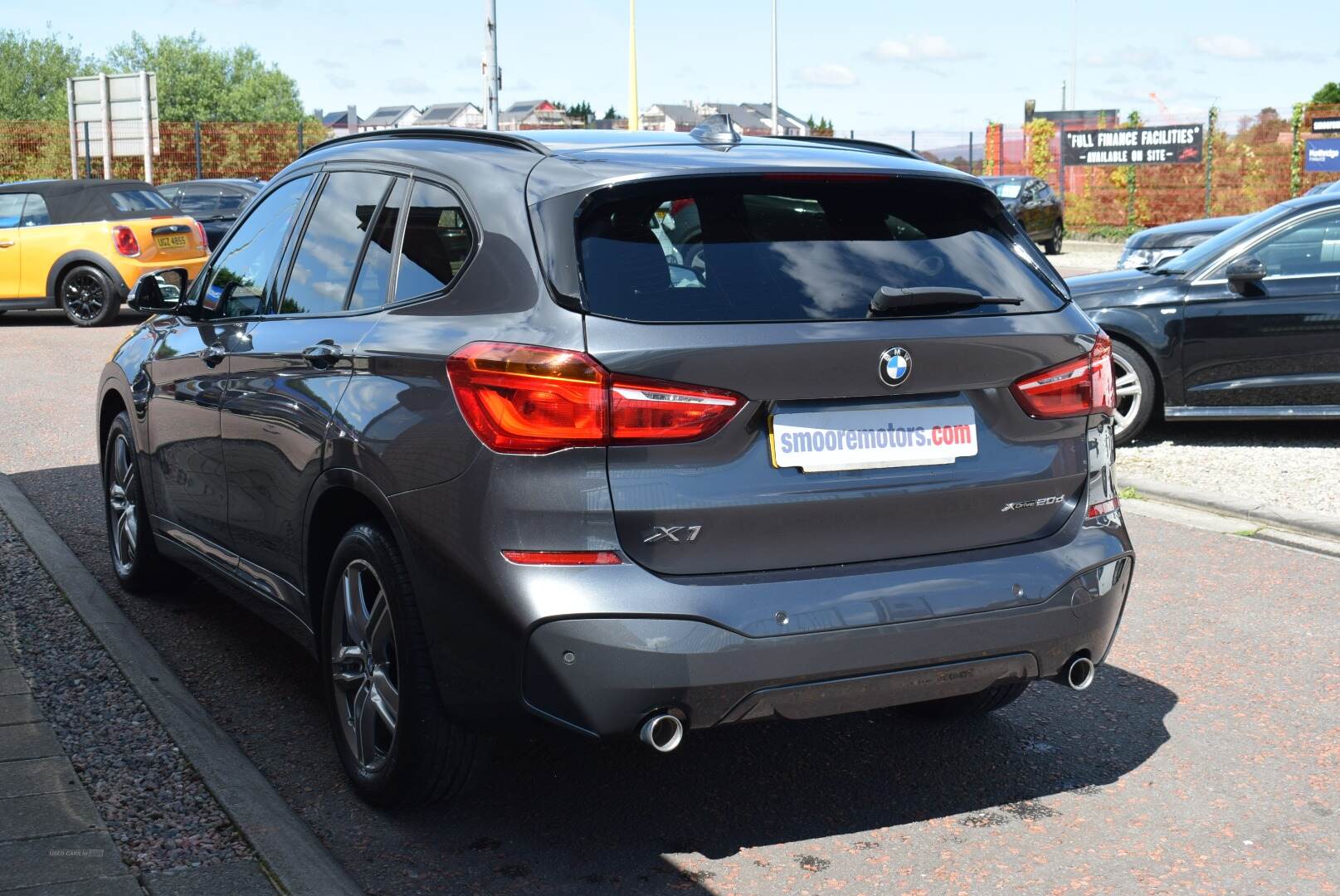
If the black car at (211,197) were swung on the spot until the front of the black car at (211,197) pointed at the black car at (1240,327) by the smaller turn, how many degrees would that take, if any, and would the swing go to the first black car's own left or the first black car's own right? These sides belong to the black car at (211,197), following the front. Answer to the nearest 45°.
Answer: approximately 90° to the first black car's own left

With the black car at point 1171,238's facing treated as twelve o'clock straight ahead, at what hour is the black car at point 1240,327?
the black car at point 1240,327 is roughly at 9 o'clock from the black car at point 1171,238.

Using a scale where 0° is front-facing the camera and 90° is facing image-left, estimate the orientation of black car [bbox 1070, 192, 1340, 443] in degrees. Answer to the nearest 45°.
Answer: approximately 90°

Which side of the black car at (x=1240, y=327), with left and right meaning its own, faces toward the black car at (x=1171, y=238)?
right

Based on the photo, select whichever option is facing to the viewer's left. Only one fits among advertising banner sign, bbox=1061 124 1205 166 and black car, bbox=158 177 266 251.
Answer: the black car

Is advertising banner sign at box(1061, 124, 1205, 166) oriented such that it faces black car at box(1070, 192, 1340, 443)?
yes

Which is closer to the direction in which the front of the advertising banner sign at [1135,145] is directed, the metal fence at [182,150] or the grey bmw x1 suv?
the grey bmw x1 suv

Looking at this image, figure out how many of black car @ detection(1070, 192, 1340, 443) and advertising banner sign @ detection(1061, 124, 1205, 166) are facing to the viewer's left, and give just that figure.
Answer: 1

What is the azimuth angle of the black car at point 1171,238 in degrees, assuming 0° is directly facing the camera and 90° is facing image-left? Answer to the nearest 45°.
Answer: approximately 90°

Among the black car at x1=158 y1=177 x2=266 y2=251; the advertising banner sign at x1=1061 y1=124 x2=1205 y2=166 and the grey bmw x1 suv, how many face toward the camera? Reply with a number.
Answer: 1
